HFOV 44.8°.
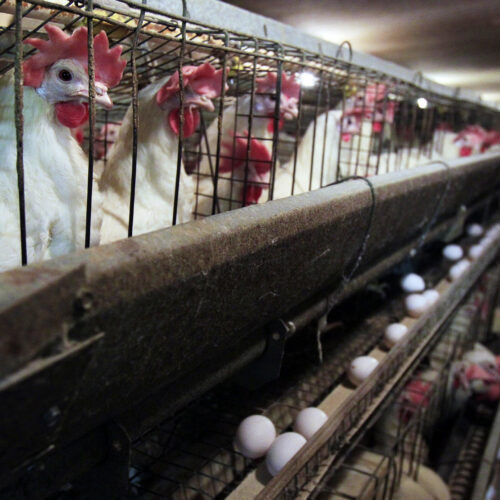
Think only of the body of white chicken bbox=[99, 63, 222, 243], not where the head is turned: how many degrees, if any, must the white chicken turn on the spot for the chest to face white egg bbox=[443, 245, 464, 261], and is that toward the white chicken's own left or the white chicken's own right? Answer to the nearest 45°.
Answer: approximately 45° to the white chicken's own left

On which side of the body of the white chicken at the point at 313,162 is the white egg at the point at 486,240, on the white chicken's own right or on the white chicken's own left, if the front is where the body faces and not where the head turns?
on the white chicken's own left

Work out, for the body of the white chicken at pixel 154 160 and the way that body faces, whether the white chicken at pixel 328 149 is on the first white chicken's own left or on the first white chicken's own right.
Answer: on the first white chicken's own left

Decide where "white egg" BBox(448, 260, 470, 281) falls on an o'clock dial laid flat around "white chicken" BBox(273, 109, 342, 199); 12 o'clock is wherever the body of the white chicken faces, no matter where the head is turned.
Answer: The white egg is roughly at 11 o'clock from the white chicken.

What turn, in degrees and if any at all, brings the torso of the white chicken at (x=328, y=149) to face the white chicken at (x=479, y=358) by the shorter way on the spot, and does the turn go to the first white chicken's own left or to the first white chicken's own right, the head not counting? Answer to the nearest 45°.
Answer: approximately 45° to the first white chicken's own left

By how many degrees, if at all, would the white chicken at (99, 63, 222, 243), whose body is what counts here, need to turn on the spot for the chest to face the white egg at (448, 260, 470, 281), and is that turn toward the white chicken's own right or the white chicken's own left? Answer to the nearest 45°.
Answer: approximately 45° to the white chicken's own left
